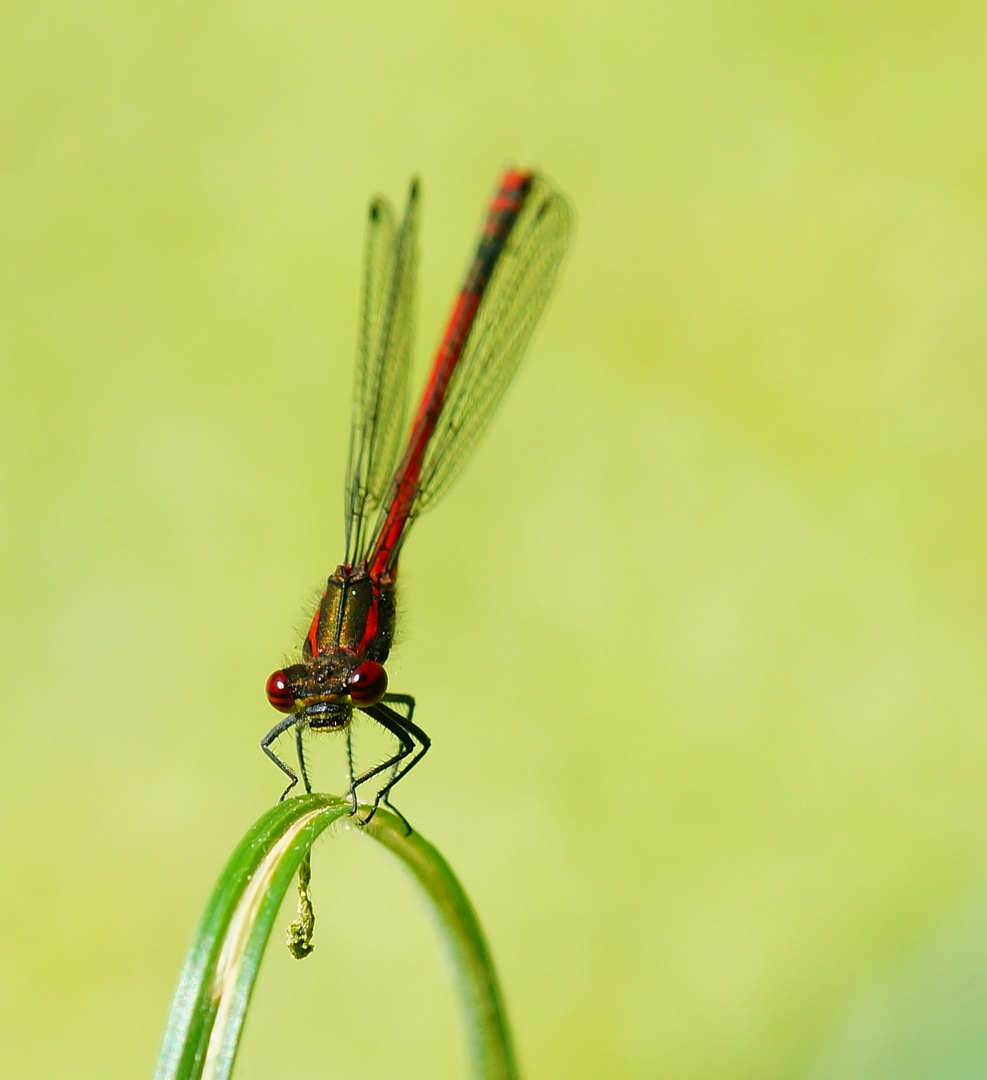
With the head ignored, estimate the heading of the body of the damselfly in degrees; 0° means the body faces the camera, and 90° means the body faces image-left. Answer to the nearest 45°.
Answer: approximately 0°
